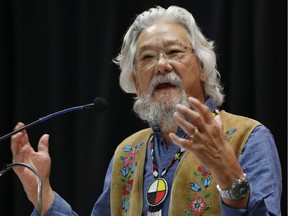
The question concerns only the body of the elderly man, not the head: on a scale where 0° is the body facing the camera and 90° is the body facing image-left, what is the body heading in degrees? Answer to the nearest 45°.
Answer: approximately 45°
